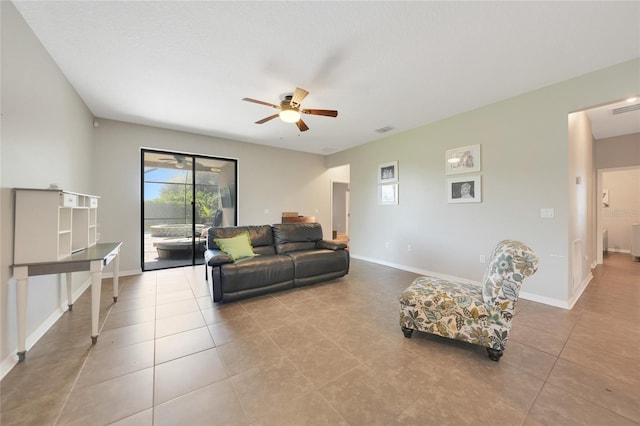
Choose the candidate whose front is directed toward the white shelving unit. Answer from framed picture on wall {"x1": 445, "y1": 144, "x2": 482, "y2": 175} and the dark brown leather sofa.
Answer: the framed picture on wall

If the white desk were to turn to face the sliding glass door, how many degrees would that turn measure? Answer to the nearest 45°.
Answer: approximately 45° to its left

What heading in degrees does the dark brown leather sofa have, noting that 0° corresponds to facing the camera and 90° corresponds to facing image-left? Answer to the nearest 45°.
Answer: approximately 315°

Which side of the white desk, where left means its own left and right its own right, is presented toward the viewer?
right

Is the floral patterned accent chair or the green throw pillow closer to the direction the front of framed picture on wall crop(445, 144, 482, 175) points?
the green throw pillow

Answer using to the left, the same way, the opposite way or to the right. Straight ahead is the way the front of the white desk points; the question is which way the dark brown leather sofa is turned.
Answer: to the right

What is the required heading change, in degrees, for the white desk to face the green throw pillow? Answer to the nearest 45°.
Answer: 0° — it already faces it

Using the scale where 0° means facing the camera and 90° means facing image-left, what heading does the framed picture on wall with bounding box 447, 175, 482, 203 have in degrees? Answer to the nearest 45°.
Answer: approximately 45°

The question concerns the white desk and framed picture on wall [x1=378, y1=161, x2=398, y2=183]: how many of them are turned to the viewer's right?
1
